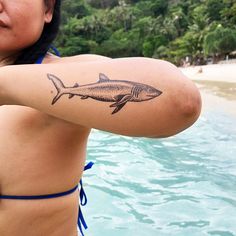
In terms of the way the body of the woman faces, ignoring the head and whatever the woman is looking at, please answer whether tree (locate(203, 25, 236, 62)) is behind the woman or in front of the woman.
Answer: behind
